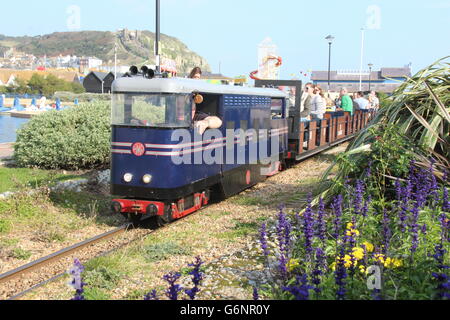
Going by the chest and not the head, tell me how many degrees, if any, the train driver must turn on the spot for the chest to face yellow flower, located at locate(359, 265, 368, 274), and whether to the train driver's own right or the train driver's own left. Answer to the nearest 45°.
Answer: approximately 45° to the train driver's own left

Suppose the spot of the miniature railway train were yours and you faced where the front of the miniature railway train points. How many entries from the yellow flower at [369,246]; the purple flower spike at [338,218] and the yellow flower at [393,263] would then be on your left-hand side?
3

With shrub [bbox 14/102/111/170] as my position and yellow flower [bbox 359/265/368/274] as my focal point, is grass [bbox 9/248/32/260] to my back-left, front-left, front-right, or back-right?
front-right

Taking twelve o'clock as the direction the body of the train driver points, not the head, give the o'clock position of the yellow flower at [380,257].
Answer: The yellow flower is roughly at 10 o'clock from the train driver.

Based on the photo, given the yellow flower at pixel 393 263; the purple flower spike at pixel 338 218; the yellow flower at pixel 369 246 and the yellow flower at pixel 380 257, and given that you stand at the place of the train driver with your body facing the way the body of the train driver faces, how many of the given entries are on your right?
0

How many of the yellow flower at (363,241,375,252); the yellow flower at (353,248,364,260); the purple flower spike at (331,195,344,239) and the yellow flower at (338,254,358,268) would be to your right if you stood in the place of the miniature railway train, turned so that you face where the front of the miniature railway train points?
0

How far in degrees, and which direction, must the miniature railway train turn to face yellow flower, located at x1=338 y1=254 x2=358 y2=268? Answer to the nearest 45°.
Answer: approximately 90° to its left

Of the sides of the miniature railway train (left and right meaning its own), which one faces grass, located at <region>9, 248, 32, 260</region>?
front

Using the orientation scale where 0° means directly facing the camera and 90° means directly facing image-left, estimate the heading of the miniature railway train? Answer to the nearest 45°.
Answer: approximately 45°

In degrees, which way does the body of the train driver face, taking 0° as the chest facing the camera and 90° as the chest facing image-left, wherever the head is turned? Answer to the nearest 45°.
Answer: approximately 45°

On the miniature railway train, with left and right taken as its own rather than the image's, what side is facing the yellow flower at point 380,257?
left

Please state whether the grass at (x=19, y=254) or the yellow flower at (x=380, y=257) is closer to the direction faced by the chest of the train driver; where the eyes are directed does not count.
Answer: the grass

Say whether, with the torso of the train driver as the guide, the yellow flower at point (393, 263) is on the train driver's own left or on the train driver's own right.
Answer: on the train driver's own left

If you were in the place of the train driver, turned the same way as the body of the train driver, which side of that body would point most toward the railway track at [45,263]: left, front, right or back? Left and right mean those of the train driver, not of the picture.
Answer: front

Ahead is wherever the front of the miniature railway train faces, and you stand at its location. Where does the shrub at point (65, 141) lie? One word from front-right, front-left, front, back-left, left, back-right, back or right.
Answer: right

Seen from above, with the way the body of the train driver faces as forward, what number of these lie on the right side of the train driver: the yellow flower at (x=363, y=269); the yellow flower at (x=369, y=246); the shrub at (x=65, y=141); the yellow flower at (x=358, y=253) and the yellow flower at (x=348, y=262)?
1

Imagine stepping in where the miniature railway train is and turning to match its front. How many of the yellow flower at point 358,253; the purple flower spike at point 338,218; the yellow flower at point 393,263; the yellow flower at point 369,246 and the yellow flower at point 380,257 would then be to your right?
0

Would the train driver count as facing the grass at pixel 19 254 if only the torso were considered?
yes
